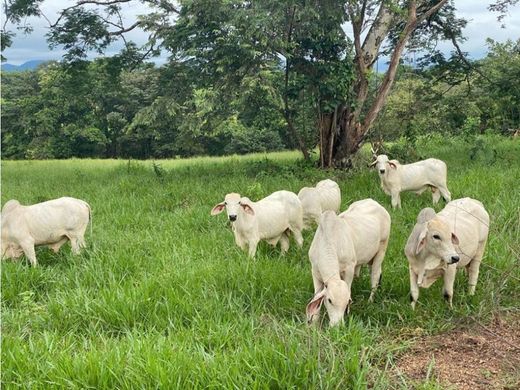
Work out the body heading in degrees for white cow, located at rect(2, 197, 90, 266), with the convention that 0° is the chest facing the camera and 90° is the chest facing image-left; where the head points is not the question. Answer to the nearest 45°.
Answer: approximately 90°

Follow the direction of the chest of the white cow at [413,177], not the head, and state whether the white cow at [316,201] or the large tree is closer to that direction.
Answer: the white cow
